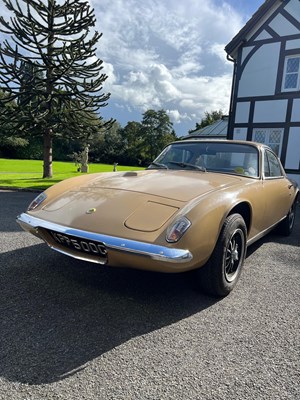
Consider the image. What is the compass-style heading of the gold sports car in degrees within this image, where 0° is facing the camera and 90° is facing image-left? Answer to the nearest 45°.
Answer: approximately 45°

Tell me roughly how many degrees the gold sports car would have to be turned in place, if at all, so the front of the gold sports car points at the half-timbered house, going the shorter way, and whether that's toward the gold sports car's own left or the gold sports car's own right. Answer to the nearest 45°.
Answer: approximately 135° to the gold sports car's own right
